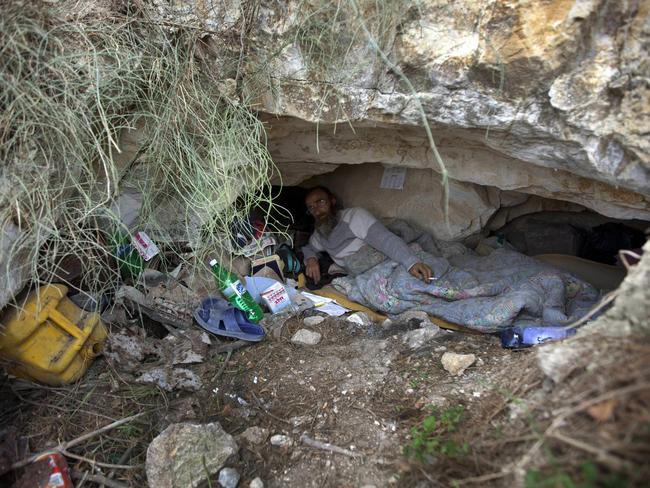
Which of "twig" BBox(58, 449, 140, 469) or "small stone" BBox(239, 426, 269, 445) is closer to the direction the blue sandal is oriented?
the small stone

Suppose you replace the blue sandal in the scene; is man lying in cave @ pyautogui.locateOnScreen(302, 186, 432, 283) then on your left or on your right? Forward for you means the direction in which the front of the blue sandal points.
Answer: on your left

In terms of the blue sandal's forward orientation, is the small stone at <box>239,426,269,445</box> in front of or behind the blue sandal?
in front

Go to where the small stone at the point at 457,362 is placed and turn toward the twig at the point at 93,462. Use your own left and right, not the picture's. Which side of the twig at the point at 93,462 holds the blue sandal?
right

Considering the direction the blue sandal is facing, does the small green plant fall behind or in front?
in front

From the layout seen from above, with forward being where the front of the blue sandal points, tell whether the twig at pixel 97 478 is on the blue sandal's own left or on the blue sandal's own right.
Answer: on the blue sandal's own right

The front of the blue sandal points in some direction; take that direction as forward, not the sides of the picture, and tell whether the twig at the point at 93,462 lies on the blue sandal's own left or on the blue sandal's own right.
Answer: on the blue sandal's own right

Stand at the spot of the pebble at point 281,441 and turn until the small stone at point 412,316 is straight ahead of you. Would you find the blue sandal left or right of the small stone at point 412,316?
left

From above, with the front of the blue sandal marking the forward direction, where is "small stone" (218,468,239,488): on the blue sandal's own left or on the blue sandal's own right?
on the blue sandal's own right

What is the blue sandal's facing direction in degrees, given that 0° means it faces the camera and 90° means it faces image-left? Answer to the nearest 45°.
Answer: approximately 315°
